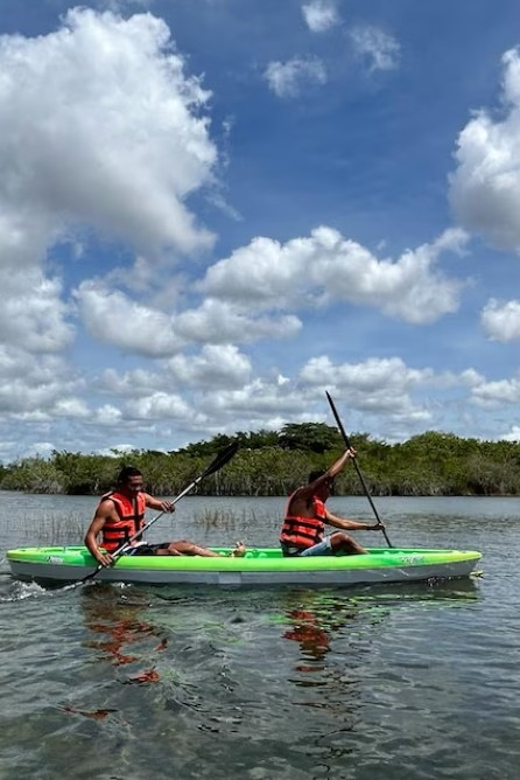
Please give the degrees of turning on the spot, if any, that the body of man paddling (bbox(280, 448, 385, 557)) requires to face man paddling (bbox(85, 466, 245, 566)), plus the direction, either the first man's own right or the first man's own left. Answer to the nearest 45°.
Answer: approximately 180°

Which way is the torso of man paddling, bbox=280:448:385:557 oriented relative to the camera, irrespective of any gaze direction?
to the viewer's right

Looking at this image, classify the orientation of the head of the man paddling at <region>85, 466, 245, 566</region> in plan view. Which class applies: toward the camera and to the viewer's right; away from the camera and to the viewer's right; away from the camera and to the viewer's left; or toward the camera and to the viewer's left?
toward the camera and to the viewer's right

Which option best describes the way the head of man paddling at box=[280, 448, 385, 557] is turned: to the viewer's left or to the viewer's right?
to the viewer's right
